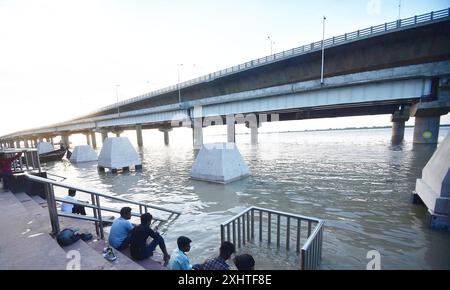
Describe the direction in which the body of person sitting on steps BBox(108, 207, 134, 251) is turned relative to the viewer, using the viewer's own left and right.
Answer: facing away from the viewer and to the right of the viewer

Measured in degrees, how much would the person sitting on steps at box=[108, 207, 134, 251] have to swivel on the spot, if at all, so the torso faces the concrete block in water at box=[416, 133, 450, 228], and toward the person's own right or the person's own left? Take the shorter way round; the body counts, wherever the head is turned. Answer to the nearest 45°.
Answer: approximately 45° to the person's own right

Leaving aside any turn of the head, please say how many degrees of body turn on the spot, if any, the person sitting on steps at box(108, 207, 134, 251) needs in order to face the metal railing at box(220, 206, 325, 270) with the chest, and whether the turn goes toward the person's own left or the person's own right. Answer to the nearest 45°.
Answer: approximately 45° to the person's own right

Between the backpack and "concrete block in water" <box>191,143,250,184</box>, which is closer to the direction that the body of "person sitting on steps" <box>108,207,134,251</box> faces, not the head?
the concrete block in water

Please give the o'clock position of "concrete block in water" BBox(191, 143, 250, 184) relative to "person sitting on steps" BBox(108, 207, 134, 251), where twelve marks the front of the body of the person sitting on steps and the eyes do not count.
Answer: The concrete block in water is roughly at 12 o'clock from the person sitting on steps.

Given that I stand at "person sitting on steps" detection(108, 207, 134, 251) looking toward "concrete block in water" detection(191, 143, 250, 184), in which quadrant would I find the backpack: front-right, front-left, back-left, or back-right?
back-left

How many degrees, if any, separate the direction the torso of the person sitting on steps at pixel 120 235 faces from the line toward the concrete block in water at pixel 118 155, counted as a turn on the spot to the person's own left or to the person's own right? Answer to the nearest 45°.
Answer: approximately 45° to the person's own left

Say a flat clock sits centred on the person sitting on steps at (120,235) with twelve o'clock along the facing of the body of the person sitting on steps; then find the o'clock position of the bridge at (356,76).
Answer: The bridge is roughly at 1 o'clock from the person sitting on steps.

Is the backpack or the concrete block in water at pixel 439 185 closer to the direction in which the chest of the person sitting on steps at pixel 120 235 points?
the concrete block in water

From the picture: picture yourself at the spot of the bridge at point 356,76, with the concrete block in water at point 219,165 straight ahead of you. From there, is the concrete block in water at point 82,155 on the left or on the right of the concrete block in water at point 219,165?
right
